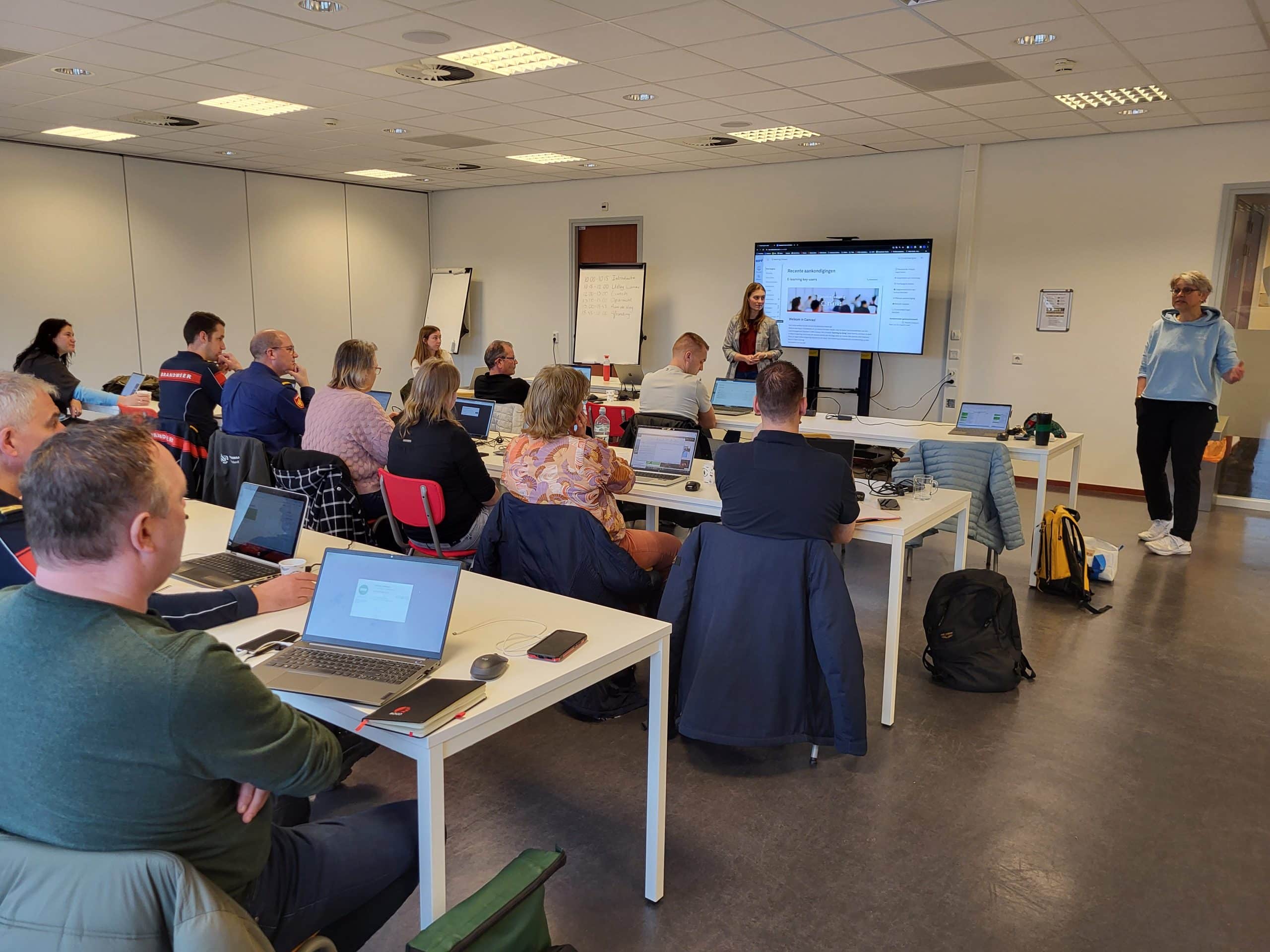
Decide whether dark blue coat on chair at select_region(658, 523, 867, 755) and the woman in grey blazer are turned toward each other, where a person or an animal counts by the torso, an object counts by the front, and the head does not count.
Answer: yes

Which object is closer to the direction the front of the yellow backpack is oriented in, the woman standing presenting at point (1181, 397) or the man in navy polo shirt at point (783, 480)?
the man in navy polo shirt

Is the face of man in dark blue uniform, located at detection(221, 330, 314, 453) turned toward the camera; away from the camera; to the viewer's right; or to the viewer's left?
to the viewer's right

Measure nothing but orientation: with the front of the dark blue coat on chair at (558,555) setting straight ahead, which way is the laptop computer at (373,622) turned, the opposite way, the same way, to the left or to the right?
the opposite way

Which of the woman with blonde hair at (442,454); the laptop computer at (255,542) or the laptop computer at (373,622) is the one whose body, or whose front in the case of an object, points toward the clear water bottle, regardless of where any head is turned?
the woman with blonde hair

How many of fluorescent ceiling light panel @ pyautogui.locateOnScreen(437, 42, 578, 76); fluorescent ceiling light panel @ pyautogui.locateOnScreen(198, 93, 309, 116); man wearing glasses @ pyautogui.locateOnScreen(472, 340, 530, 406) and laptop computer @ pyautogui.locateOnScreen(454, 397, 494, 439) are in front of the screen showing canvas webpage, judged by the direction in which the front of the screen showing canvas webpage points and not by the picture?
4

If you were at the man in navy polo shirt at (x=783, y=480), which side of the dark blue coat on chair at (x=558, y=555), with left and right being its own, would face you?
right

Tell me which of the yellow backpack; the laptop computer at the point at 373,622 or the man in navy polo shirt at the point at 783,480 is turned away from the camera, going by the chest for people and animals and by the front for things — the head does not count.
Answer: the man in navy polo shirt

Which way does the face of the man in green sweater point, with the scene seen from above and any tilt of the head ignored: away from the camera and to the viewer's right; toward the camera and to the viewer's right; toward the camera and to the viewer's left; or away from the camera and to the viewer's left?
away from the camera and to the viewer's right

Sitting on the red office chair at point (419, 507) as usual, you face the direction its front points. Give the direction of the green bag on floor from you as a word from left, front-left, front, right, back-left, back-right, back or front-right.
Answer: back-right

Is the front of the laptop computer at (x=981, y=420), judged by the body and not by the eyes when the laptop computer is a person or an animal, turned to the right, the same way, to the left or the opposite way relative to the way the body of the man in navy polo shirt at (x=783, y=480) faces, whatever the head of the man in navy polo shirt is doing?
the opposite way

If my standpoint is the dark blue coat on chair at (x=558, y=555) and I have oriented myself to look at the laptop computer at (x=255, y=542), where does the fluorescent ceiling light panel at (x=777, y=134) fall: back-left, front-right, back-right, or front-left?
back-right

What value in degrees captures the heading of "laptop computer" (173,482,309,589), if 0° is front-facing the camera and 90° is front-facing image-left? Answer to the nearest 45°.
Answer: approximately 45°

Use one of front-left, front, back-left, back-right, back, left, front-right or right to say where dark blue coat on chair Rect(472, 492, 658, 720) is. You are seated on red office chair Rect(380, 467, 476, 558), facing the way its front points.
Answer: right

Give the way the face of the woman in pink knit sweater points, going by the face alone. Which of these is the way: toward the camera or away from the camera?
away from the camera

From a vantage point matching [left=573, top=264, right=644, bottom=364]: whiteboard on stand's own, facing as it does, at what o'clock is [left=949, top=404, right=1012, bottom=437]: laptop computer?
The laptop computer is roughly at 11 o'clock from the whiteboard on stand.

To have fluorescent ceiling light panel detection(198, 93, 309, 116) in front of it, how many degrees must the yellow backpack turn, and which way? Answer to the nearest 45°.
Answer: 0° — it already faces it

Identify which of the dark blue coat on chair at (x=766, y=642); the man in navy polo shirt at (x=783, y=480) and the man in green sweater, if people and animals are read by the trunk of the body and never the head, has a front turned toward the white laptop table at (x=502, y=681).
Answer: the man in green sweater

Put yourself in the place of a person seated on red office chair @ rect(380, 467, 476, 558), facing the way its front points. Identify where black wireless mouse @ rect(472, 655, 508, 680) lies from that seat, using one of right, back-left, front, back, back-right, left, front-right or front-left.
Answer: back-right
